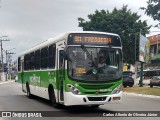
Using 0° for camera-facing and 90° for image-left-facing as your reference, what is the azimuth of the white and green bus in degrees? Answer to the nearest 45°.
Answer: approximately 315°

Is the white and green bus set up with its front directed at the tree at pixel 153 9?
no
